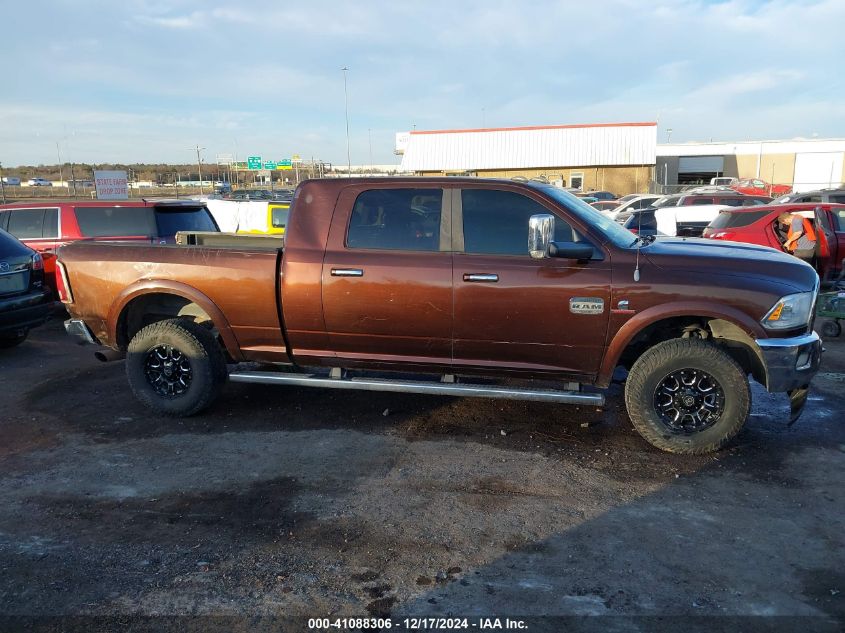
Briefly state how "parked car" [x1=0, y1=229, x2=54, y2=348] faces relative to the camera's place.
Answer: facing away from the viewer and to the left of the viewer

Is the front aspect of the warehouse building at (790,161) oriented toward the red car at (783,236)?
yes

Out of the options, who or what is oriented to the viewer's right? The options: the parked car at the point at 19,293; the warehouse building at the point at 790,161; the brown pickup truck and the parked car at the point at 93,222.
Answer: the brown pickup truck

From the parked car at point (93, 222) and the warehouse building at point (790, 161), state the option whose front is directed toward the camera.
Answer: the warehouse building

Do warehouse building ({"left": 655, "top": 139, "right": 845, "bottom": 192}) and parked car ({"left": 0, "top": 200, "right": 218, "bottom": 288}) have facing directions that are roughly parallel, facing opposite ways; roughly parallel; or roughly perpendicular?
roughly perpendicular

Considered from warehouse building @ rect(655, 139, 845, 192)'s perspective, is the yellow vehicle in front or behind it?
in front

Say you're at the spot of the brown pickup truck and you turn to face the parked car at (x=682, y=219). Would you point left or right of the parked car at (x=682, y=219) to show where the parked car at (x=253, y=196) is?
left

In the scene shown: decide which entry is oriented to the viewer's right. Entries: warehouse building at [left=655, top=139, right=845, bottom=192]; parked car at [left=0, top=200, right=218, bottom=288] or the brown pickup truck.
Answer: the brown pickup truck

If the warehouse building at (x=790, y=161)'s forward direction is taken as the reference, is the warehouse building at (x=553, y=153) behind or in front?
in front

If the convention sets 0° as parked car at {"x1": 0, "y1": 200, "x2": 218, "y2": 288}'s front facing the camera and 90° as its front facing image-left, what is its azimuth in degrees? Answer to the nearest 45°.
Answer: approximately 135°

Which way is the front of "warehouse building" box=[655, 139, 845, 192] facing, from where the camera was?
facing the viewer

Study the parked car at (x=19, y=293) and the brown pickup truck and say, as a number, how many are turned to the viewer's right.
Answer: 1

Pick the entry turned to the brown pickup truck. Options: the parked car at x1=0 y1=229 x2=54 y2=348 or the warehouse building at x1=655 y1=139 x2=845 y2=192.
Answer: the warehouse building

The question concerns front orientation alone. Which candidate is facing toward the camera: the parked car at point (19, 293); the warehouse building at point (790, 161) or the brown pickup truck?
the warehouse building

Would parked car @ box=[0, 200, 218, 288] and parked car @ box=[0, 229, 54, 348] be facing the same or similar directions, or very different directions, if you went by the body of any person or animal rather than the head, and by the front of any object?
same or similar directions

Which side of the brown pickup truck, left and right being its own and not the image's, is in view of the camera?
right
